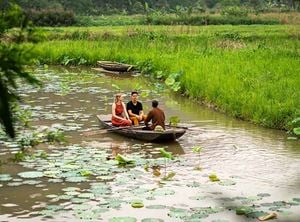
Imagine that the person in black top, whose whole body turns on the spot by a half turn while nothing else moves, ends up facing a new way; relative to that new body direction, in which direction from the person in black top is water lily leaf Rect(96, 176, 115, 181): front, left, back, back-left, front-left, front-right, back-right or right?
back-left

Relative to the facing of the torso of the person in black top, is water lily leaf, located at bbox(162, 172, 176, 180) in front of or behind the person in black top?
in front

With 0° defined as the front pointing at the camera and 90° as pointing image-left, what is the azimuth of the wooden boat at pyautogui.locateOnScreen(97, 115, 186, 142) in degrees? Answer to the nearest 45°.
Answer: approximately 90°

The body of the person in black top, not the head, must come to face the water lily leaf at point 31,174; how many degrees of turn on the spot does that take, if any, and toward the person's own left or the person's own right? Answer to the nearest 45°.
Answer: approximately 90° to the person's own right
